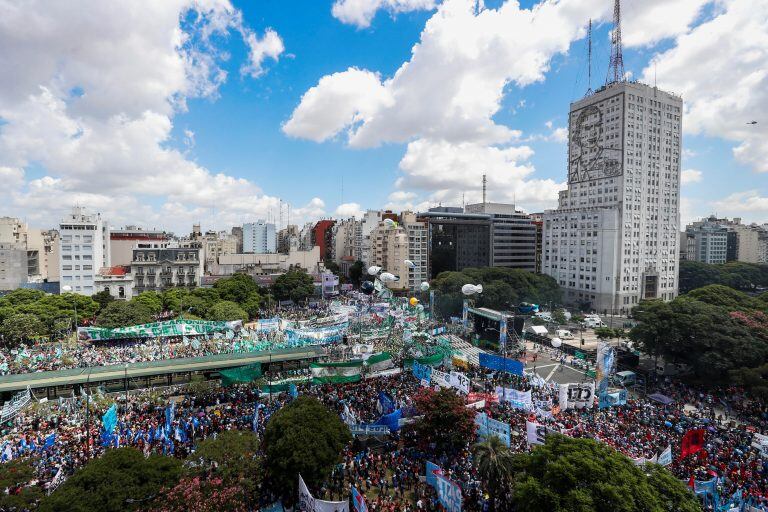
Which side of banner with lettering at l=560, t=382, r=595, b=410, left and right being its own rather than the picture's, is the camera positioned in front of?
front

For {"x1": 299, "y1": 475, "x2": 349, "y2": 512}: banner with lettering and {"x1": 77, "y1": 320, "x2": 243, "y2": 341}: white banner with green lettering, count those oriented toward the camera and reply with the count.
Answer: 2

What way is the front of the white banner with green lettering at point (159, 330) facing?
toward the camera

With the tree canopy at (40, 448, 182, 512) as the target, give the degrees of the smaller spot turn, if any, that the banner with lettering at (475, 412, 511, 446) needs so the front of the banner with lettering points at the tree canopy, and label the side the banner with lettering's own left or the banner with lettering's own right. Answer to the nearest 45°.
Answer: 0° — it already faces it

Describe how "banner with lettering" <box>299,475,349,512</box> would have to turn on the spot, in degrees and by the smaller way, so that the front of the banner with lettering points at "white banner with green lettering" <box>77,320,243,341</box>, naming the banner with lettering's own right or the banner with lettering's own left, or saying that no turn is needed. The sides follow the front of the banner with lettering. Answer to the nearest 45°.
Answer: approximately 135° to the banner with lettering's own right

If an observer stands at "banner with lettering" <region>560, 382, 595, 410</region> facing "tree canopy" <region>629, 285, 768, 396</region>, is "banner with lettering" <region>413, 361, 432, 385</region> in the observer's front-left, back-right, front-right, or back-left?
back-left

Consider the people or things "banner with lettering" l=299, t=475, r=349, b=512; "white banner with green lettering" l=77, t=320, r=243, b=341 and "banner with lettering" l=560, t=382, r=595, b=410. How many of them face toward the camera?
3

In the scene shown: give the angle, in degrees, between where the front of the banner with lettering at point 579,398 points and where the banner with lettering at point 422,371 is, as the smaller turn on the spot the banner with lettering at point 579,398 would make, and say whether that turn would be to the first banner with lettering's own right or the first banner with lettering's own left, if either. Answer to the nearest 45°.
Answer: approximately 90° to the first banner with lettering's own right

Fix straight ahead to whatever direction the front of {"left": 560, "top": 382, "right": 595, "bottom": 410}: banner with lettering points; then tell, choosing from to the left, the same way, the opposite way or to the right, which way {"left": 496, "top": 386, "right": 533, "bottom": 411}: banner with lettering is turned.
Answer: the same way

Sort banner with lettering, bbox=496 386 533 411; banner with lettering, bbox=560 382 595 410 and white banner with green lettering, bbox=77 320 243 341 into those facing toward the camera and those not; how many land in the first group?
3

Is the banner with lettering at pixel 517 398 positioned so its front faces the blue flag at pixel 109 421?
no

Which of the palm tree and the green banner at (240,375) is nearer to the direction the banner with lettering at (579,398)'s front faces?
the palm tree

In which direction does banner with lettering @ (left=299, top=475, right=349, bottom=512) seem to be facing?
toward the camera

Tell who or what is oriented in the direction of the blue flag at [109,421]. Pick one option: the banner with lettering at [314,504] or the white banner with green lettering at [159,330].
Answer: the white banner with green lettering

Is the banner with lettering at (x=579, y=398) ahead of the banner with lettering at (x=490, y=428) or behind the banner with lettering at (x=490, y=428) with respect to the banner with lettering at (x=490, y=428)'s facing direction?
behind

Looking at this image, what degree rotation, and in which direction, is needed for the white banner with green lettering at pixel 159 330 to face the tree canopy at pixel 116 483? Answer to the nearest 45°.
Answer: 0° — it already faces it

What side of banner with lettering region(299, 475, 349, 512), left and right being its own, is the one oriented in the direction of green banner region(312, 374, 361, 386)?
back

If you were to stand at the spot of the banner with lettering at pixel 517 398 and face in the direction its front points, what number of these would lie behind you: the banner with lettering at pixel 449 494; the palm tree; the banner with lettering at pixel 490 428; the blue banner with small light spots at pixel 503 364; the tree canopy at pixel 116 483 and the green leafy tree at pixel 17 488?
1

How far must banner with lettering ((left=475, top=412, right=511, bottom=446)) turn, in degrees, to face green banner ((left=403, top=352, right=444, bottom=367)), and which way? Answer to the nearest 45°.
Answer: approximately 90° to its right

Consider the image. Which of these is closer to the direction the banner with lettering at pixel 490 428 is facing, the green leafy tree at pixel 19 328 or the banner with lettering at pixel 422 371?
the green leafy tree

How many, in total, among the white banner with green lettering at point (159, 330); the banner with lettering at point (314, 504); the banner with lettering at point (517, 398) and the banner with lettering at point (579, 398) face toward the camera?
4

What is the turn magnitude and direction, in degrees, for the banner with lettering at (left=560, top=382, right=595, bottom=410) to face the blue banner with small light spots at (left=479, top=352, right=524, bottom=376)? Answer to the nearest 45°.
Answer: approximately 135° to its right

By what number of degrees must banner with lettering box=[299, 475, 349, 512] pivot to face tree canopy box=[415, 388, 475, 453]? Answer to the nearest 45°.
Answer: approximately 135° to its left
